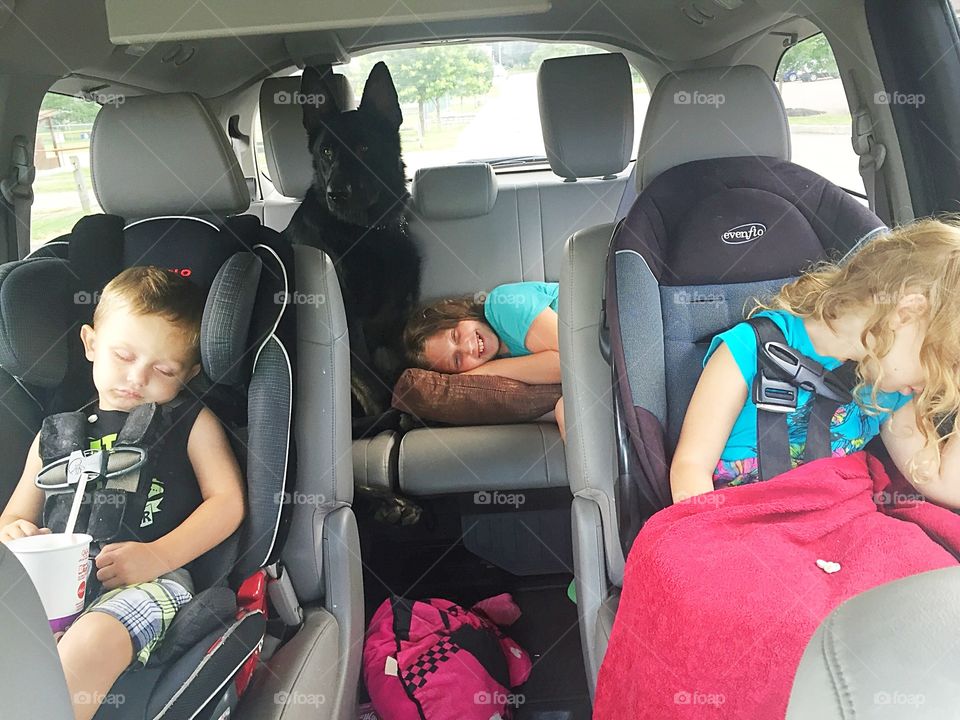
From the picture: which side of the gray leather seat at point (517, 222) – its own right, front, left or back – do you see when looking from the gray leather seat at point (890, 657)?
front

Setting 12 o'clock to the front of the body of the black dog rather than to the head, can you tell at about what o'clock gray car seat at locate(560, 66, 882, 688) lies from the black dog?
The gray car seat is roughly at 11 o'clock from the black dog.

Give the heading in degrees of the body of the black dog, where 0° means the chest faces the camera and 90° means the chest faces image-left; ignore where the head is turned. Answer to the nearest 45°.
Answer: approximately 0°

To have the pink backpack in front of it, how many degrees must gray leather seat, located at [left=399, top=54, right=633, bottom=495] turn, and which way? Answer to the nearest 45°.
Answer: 0° — it already faces it

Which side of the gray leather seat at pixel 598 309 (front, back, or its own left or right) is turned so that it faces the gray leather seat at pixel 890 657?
front
